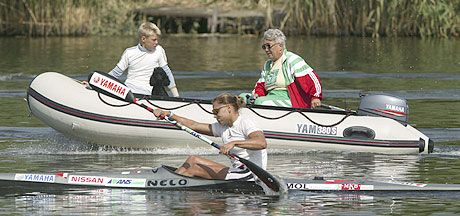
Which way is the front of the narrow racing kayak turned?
to the viewer's left

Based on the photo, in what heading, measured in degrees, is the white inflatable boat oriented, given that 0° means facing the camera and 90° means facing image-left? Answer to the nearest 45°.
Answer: approximately 90°

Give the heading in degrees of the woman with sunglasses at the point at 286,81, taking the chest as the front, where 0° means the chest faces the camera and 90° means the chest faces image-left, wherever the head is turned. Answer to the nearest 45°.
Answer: approximately 45°
